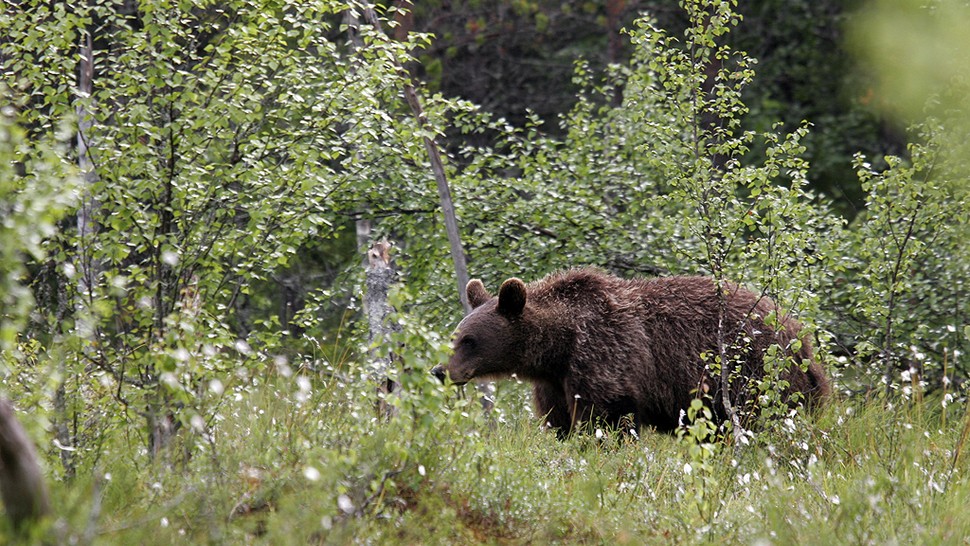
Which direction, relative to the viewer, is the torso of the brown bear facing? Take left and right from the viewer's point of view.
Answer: facing to the left of the viewer

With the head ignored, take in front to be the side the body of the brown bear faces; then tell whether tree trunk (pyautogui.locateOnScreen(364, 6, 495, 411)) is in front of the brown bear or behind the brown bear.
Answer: in front

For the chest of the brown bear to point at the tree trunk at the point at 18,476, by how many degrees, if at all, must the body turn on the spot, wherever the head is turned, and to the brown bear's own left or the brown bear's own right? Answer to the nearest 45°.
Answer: approximately 90° to the brown bear's own left
